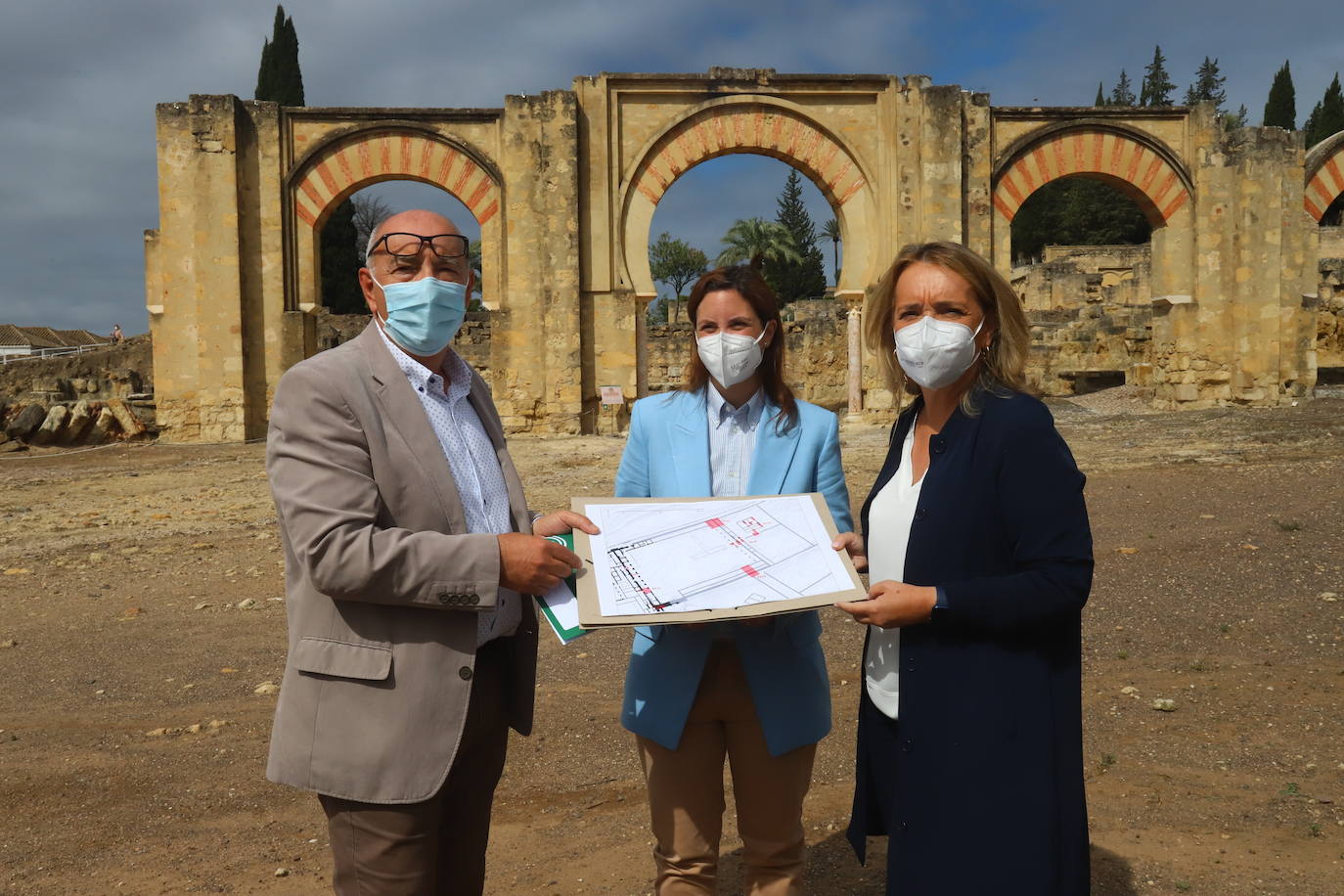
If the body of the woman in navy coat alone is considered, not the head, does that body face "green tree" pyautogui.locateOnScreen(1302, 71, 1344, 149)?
no

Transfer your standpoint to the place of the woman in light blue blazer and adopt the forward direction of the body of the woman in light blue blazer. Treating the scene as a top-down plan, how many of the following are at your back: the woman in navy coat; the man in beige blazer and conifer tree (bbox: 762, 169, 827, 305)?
1

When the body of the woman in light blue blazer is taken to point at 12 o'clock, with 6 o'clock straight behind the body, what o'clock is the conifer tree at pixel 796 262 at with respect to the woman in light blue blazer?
The conifer tree is roughly at 6 o'clock from the woman in light blue blazer.

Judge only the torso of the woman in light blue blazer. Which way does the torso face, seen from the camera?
toward the camera

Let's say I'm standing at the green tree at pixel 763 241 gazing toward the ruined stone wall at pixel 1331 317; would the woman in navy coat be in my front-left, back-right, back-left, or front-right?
front-right

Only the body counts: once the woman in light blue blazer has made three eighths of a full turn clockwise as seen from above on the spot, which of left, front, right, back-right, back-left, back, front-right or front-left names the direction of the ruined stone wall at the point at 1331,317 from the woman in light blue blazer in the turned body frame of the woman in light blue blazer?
right

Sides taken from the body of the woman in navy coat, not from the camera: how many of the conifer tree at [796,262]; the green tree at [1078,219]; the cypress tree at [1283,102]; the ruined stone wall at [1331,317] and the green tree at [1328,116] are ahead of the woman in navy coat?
0

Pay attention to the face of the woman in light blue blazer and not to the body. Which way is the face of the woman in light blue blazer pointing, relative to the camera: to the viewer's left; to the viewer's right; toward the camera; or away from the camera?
toward the camera

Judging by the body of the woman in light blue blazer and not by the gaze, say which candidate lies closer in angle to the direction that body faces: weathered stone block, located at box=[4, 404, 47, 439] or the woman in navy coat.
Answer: the woman in navy coat

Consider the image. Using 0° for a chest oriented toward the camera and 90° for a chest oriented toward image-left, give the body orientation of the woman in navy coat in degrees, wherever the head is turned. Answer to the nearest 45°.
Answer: approximately 45°

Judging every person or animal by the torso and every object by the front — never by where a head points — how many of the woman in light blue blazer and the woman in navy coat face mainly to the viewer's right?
0

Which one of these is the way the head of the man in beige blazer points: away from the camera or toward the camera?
toward the camera

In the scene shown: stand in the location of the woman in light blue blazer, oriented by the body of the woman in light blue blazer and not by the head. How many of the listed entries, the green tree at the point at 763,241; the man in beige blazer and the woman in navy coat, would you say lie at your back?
1

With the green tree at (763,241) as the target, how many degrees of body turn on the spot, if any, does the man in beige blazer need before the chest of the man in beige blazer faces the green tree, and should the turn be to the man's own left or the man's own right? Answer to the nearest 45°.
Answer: approximately 135° to the man's own left

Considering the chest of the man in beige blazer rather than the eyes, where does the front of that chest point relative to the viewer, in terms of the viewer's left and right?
facing the viewer and to the right of the viewer

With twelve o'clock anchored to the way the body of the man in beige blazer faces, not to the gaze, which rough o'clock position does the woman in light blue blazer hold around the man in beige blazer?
The woman in light blue blazer is roughly at 10 o'clock from the man in beige blazer.

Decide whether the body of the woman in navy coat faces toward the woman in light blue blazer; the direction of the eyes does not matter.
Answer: no

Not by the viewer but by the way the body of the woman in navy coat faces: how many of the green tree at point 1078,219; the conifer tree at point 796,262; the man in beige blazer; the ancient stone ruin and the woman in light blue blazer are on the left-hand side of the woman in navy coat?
0

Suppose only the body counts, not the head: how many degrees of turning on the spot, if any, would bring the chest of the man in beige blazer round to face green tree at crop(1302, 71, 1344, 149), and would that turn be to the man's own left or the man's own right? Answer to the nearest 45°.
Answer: approximately 90° to the man's own left
